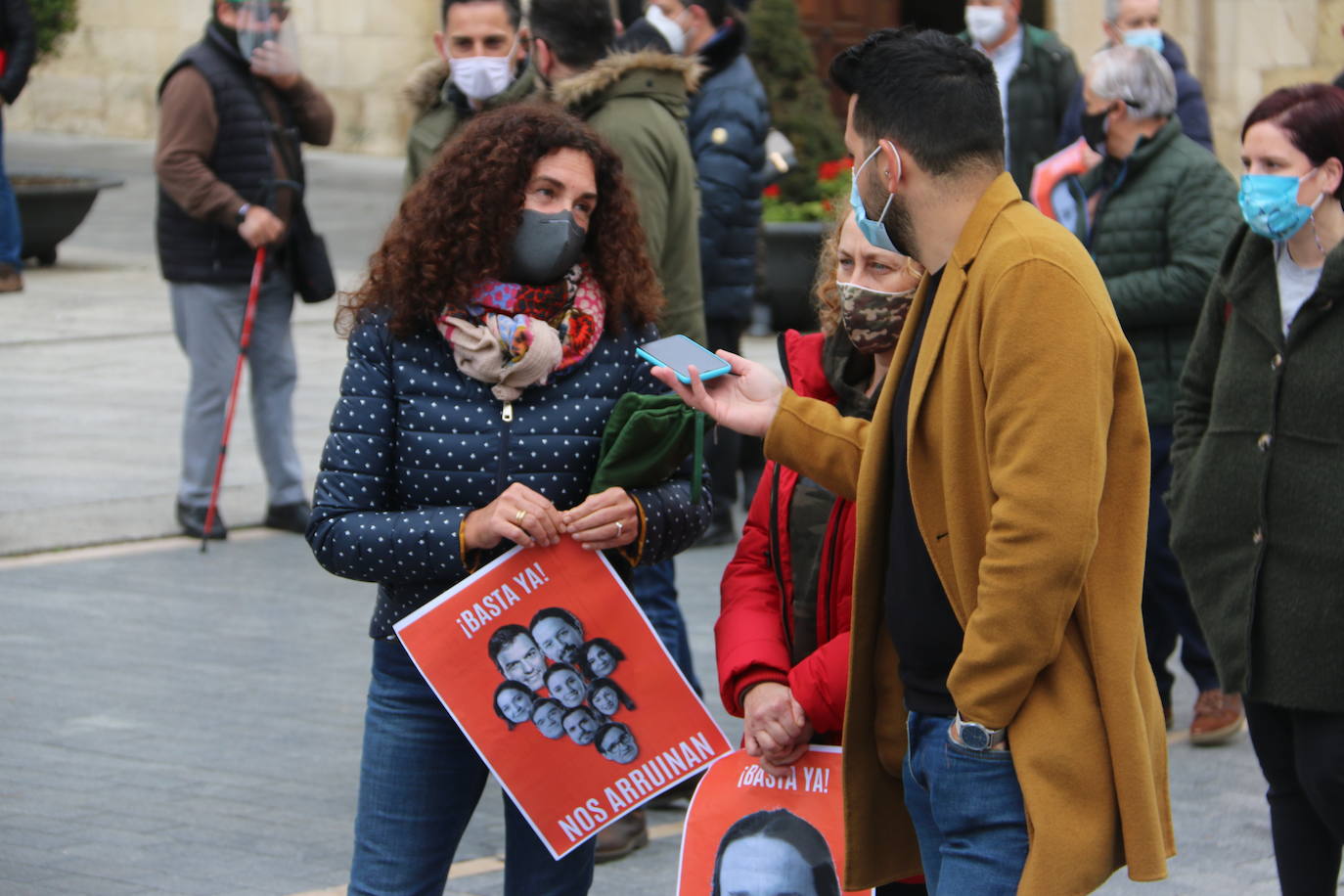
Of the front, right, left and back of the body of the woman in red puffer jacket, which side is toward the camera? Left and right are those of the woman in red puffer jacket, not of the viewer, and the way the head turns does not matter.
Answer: front

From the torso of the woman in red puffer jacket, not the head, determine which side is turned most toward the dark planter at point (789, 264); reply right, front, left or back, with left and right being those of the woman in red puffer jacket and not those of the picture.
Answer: back

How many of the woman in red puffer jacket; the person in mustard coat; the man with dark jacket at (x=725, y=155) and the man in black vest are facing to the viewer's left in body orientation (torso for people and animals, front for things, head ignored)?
2

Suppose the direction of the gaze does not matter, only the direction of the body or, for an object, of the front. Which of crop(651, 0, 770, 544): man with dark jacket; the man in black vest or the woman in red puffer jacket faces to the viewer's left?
the man with dark jacket

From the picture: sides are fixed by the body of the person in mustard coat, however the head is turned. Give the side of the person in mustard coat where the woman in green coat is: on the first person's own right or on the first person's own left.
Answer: on the first person's own right

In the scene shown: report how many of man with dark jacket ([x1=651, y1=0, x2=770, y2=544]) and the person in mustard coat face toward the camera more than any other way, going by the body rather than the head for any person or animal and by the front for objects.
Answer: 0

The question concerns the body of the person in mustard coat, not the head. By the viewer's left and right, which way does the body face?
facing to the left of the viewer

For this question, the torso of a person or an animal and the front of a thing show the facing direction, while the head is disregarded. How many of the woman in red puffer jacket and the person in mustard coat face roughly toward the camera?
1

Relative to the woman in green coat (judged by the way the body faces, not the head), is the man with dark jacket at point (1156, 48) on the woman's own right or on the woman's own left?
on the woman's own right

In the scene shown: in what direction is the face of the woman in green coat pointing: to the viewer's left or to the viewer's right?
to the viewer's left

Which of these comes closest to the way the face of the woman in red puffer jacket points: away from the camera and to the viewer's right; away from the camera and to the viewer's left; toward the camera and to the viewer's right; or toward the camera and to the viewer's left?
toward the camera and to the viewer's left

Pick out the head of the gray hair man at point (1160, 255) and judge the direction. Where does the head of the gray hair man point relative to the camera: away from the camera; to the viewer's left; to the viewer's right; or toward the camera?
to the viewer's left

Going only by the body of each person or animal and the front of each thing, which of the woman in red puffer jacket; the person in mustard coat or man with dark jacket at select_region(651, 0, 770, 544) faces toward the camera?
the woman in red puffer jacket

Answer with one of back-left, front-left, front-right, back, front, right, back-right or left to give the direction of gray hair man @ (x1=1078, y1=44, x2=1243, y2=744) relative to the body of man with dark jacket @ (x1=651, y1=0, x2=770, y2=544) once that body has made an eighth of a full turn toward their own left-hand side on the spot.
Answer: left

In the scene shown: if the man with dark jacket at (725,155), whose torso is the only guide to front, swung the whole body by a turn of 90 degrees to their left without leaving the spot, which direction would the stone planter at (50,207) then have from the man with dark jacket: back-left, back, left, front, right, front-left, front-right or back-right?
back-right

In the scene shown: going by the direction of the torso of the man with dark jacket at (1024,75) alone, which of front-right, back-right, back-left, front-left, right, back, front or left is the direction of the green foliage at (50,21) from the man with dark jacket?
right

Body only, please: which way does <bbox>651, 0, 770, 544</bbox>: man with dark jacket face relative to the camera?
to the viewer's left
